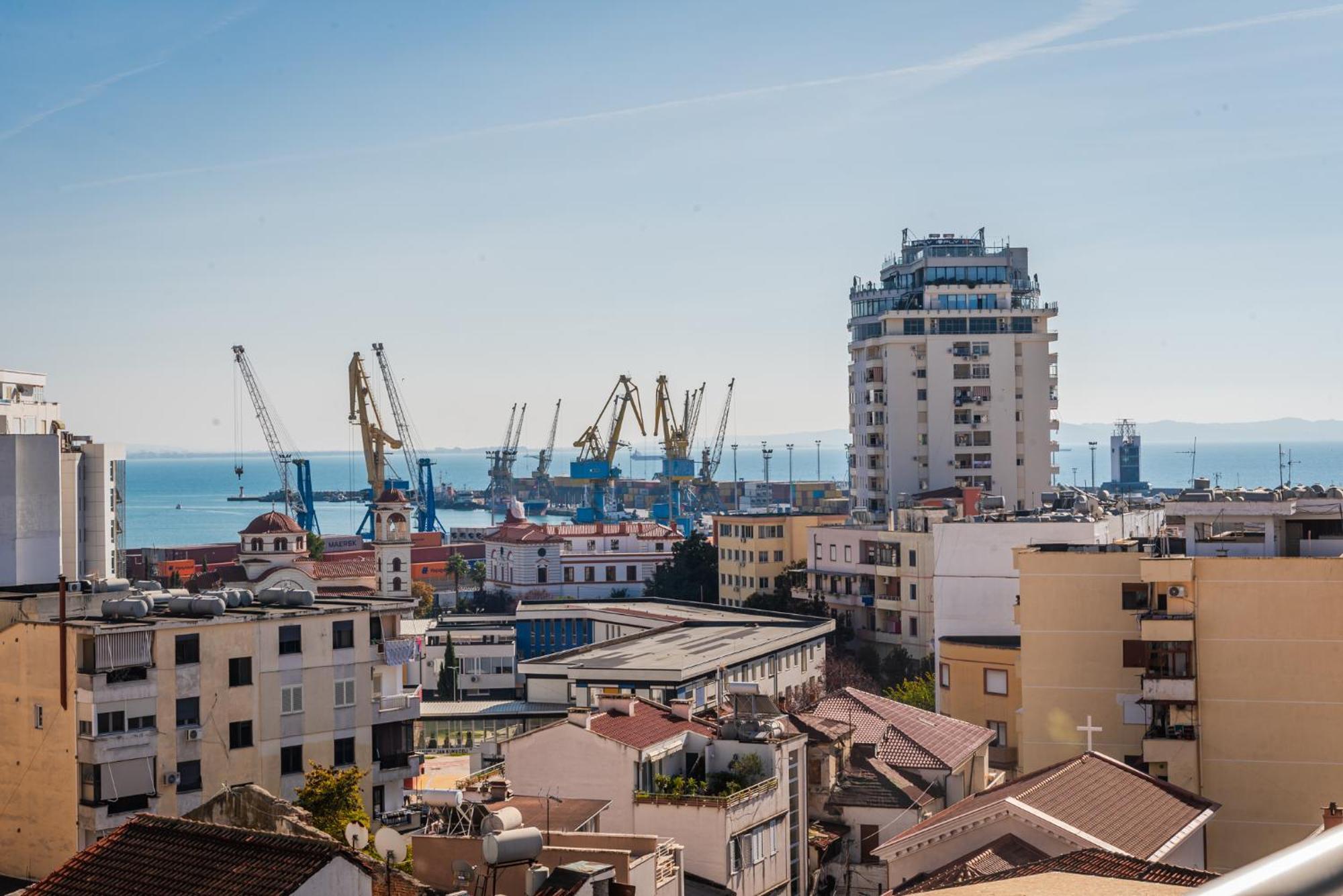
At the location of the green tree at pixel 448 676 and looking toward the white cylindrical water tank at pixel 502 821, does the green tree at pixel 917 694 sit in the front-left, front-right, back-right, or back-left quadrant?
front-left

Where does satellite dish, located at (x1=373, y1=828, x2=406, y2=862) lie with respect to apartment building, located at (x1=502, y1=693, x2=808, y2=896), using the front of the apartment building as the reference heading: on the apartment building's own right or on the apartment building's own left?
on the apartment building's own right

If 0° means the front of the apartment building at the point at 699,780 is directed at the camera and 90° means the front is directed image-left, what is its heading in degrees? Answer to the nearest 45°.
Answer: approximately 315°

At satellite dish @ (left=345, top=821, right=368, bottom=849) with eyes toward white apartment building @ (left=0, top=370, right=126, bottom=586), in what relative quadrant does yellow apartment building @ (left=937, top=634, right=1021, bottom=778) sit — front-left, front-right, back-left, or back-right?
front-right

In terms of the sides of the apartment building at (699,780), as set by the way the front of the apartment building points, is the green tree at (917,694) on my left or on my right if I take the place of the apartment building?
on my left

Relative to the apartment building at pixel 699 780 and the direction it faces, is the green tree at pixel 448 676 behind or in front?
behind

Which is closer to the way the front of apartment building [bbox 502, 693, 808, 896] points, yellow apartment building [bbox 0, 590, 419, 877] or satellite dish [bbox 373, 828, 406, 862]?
the satellite dish

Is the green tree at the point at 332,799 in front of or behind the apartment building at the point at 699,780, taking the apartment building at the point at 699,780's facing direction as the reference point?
behind

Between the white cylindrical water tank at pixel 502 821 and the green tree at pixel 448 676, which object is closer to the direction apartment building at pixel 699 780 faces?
the white cylindrical water tank

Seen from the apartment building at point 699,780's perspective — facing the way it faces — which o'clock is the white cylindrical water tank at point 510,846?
The white cylindrical water tank is roughly at 2 o'clock from the apartment building.

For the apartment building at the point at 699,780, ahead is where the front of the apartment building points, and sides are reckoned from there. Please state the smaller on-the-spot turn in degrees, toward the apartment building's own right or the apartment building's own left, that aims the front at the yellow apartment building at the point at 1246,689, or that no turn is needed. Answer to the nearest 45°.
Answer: approximately 45° to the apartment building's own left

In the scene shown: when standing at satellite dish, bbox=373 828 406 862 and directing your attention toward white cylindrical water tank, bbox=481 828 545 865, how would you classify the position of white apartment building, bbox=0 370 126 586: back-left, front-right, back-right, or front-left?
back-left

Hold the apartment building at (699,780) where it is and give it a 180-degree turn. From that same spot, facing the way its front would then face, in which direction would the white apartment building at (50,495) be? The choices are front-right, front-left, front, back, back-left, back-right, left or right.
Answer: front

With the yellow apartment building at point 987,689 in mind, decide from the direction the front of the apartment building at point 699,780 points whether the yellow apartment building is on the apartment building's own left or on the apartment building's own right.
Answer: on the apartment building's own left
